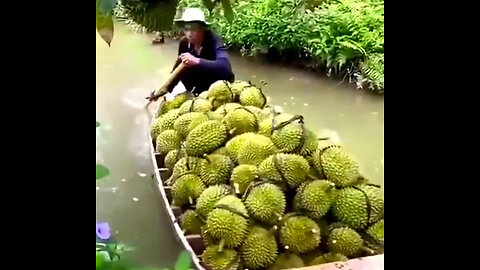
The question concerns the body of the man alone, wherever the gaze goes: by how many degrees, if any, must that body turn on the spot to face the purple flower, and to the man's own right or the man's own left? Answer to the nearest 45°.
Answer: approximately 45° to the man's own left

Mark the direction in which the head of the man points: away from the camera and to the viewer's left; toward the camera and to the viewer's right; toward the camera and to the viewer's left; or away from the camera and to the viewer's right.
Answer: toward the camera and to the viewer's left

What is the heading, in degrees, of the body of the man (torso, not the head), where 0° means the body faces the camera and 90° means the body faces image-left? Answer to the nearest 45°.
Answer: approximately 45°
